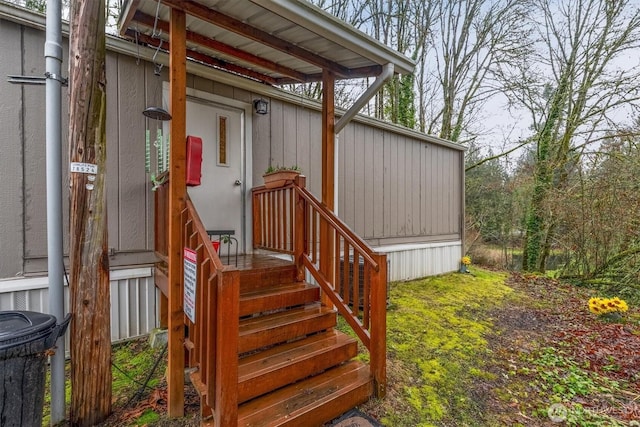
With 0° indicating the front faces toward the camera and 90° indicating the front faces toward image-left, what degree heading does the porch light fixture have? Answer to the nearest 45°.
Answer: approximately 315°

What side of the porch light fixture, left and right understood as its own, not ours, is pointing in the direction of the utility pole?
right

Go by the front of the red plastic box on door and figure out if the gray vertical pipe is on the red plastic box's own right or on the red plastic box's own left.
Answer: on the red plastic box's own right

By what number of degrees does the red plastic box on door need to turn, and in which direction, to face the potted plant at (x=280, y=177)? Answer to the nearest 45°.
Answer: approximately 90° to its left

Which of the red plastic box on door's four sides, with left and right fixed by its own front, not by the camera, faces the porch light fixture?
left

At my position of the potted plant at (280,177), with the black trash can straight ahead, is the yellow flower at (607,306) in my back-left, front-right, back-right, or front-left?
back-left

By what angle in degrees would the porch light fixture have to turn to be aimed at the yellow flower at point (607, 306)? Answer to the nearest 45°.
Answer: approximately 45° to its left
